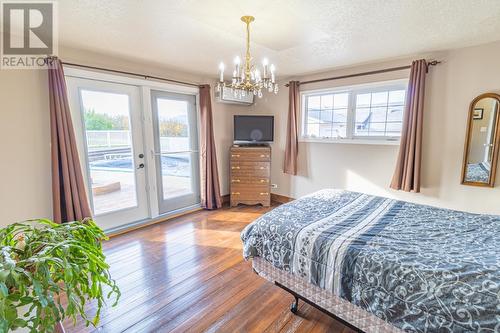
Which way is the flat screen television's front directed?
toward the camera

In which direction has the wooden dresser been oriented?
toward the camera

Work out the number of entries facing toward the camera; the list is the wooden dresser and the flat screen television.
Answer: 2

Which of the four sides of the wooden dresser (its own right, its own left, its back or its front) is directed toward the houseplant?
front

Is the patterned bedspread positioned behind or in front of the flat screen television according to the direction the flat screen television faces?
in front

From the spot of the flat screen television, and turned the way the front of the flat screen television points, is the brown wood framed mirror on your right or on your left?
on your left

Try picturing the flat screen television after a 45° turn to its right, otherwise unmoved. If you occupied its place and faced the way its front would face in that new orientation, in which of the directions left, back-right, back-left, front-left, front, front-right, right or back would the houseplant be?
front-left

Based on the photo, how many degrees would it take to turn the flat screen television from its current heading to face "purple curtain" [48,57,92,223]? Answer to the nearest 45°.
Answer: approximately 45° to its right

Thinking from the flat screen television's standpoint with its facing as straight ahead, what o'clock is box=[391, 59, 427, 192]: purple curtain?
The purple curtain is roughly at 10 o'clock from the flat screen television.

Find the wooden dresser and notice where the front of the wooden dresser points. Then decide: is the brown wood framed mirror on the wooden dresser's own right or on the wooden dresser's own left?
on the wooden dresser's own left

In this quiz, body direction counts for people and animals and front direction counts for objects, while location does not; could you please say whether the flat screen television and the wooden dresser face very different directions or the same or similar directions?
same or similar directions

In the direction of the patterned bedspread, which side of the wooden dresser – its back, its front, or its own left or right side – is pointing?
front

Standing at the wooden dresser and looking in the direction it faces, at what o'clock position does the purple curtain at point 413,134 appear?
The purple curtain is roughly at 10 o'clock from the wooden dresser.

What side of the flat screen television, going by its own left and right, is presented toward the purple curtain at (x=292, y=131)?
left
